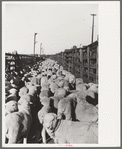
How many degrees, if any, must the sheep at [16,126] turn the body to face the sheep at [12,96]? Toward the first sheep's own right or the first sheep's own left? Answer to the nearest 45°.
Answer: approximately 45° to the first sheep's own left

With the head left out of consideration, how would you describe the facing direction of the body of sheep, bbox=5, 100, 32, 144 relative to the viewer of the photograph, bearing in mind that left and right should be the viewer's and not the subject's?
facing away from the viewer and to the right of the viewer

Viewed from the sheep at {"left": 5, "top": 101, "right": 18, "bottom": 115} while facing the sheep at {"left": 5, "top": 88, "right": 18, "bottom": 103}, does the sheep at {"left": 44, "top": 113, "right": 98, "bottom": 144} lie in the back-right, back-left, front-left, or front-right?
back-right

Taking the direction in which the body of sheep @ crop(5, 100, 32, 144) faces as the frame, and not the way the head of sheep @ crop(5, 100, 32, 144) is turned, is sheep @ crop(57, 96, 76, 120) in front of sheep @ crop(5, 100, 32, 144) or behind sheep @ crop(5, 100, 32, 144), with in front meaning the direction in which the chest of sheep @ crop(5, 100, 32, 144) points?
in front
